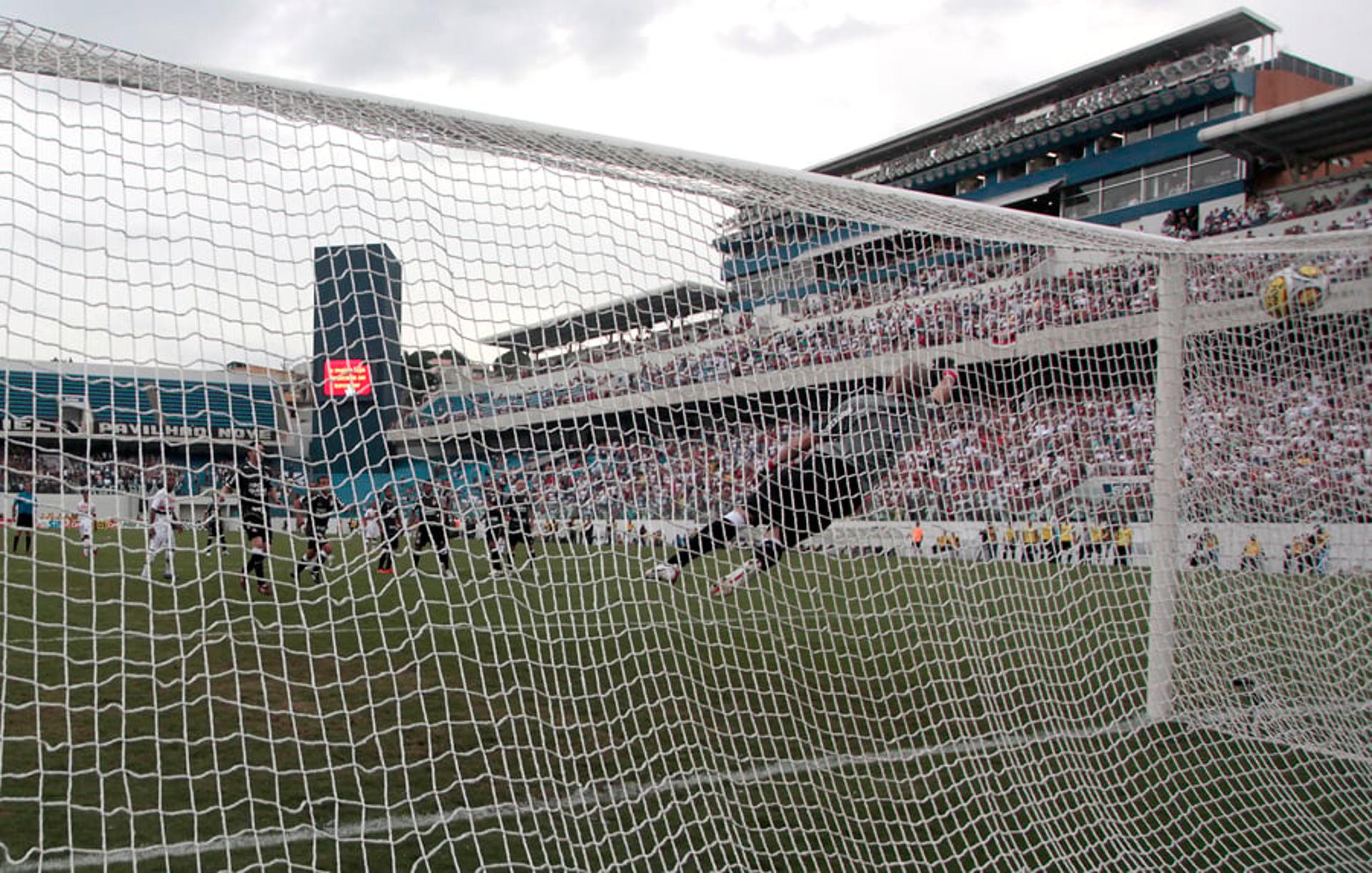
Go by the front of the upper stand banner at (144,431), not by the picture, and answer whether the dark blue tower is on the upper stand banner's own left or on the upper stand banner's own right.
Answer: on the upper stand banner's own left

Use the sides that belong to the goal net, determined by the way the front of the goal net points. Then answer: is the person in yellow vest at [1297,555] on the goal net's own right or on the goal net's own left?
on the goal net's own right

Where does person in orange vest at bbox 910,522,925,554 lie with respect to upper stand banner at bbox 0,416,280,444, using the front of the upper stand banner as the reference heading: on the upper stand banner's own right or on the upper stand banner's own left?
on the upper stand banner's own left

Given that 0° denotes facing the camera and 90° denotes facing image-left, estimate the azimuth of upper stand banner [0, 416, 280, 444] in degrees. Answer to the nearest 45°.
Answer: approximately 0°

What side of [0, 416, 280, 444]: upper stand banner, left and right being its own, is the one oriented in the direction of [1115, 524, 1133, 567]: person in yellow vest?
left

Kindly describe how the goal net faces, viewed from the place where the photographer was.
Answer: facing away from the viewer and to the left of the viewer

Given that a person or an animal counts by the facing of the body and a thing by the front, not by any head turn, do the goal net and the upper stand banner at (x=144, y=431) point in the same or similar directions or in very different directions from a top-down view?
very different directions
